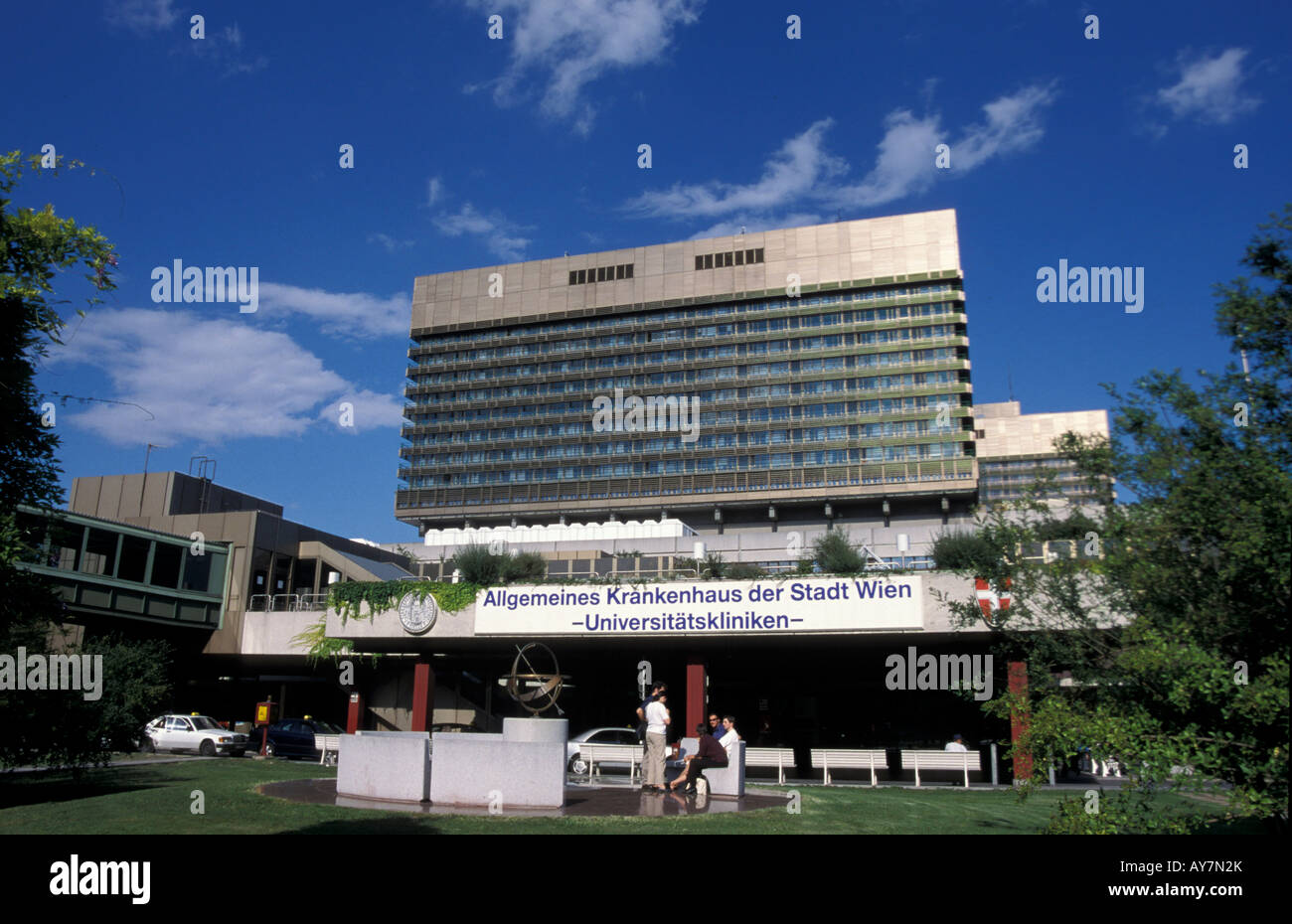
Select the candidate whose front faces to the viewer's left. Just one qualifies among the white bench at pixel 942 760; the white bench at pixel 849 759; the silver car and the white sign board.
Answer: the silver car

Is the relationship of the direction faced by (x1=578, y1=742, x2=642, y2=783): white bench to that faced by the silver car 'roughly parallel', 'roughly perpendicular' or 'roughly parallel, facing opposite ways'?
roughly perpendicular

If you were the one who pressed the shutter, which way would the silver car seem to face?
facing to the left of the viewer

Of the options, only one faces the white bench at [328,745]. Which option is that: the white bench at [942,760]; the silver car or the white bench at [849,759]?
the silver car

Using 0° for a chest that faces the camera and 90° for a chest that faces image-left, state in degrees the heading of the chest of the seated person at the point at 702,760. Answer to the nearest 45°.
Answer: approximately 90°

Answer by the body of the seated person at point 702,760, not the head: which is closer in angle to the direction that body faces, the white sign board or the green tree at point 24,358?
the green tree

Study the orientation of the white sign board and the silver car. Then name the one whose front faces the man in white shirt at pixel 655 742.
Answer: the white sign board

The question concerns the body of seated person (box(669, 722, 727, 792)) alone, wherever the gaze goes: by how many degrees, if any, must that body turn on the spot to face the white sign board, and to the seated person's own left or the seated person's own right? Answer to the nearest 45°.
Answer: approximately 90° to the seated person's own right
